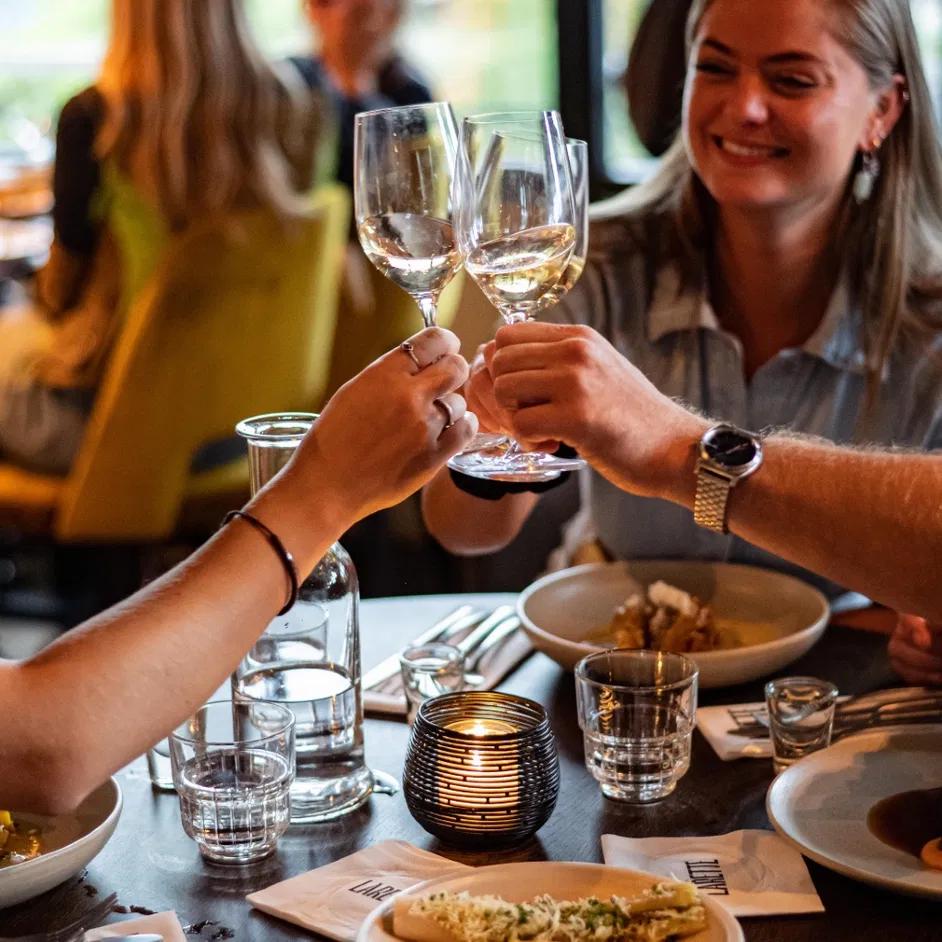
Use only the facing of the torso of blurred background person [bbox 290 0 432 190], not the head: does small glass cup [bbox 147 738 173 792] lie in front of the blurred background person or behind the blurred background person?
in front

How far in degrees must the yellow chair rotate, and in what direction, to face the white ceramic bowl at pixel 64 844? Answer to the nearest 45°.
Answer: approximately 135° to its left

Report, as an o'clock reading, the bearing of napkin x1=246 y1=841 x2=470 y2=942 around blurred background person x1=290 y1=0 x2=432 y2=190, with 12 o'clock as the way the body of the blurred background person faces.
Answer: The napkin is roughly at 12 o'clock from the blurred background person.

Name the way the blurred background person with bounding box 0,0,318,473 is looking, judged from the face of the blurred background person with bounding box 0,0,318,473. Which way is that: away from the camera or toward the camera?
away from the camera

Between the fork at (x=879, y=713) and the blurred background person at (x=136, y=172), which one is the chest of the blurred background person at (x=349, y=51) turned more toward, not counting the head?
the fork

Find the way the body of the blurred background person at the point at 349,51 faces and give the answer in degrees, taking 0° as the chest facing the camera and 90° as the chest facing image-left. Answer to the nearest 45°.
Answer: approximately 0°

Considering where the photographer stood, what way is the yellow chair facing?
facing away from the viewer and to the left of the viewer

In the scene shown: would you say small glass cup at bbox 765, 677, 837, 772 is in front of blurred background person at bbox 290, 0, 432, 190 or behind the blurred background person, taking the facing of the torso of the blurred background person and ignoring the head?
in front

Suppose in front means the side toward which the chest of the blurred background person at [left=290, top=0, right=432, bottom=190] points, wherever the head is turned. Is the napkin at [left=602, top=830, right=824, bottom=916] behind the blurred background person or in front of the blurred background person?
in front

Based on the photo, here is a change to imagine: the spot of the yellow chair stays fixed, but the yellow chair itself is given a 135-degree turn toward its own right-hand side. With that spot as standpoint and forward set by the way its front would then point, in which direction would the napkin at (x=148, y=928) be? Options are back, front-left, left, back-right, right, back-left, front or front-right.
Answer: right

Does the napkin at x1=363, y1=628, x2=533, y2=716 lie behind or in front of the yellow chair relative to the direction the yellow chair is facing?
behind

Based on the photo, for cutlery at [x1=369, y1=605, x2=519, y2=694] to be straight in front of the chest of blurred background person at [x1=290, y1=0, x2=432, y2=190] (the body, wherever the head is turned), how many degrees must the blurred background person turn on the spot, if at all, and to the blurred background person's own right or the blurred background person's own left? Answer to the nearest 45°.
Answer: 0° — they already face it

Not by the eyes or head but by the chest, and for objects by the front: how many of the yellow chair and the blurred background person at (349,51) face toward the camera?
1
